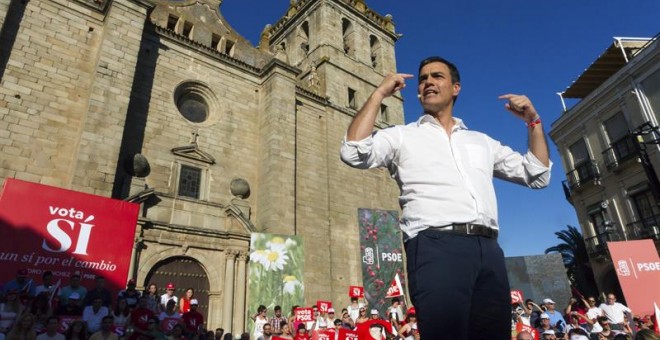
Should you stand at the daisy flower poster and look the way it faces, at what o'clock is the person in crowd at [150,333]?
The person in crowd is roughly at 1 o'clock from the daisy flower poster.

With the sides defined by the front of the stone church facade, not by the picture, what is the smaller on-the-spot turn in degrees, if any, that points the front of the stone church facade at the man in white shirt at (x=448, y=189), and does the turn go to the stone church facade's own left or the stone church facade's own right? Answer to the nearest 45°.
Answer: approximately 45° to the stone church facade's own right

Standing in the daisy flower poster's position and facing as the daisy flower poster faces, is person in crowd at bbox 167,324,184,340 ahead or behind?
ahead

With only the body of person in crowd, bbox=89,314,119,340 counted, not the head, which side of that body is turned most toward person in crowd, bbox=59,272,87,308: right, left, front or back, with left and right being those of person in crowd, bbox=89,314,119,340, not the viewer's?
back

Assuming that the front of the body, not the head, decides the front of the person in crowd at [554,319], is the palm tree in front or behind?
behind

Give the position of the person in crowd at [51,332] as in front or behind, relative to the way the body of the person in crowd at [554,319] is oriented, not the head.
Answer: in front

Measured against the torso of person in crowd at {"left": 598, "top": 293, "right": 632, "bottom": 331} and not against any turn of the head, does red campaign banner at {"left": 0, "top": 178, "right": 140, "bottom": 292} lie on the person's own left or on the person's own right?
on the person's own right

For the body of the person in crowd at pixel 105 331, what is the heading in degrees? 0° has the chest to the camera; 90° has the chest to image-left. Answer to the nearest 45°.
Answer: approximately 315°

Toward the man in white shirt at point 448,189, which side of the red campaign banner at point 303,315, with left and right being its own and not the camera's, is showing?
front
